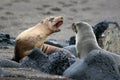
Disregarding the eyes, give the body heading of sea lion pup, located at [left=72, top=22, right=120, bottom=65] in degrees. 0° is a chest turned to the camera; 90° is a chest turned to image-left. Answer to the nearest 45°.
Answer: approximately 90°

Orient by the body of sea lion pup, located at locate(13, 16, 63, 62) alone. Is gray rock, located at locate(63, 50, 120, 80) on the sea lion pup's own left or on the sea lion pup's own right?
on the sea lion pup's own right

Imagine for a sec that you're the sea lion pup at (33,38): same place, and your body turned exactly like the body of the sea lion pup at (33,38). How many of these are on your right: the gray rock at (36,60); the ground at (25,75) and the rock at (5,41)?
2

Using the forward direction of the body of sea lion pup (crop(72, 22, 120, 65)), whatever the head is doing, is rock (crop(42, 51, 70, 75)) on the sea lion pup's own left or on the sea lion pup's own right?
on the sea lion pup's own left

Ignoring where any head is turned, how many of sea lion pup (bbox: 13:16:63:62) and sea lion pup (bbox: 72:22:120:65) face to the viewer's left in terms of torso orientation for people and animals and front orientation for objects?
1

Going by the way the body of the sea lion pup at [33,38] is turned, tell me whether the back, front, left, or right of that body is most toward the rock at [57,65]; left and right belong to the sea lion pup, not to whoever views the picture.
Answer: right

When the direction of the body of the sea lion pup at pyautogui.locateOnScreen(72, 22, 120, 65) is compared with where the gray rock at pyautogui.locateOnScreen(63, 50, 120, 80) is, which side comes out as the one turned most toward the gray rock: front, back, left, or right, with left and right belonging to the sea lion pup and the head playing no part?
left

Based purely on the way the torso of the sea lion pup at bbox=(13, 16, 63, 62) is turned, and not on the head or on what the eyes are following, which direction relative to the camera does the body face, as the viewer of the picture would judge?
to the viewer's right

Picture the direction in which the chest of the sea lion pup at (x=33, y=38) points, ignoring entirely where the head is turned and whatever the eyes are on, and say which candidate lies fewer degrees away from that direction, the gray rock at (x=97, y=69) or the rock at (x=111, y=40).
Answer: the rock

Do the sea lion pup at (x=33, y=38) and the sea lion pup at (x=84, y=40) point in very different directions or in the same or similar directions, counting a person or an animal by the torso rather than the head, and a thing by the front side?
very different directions
